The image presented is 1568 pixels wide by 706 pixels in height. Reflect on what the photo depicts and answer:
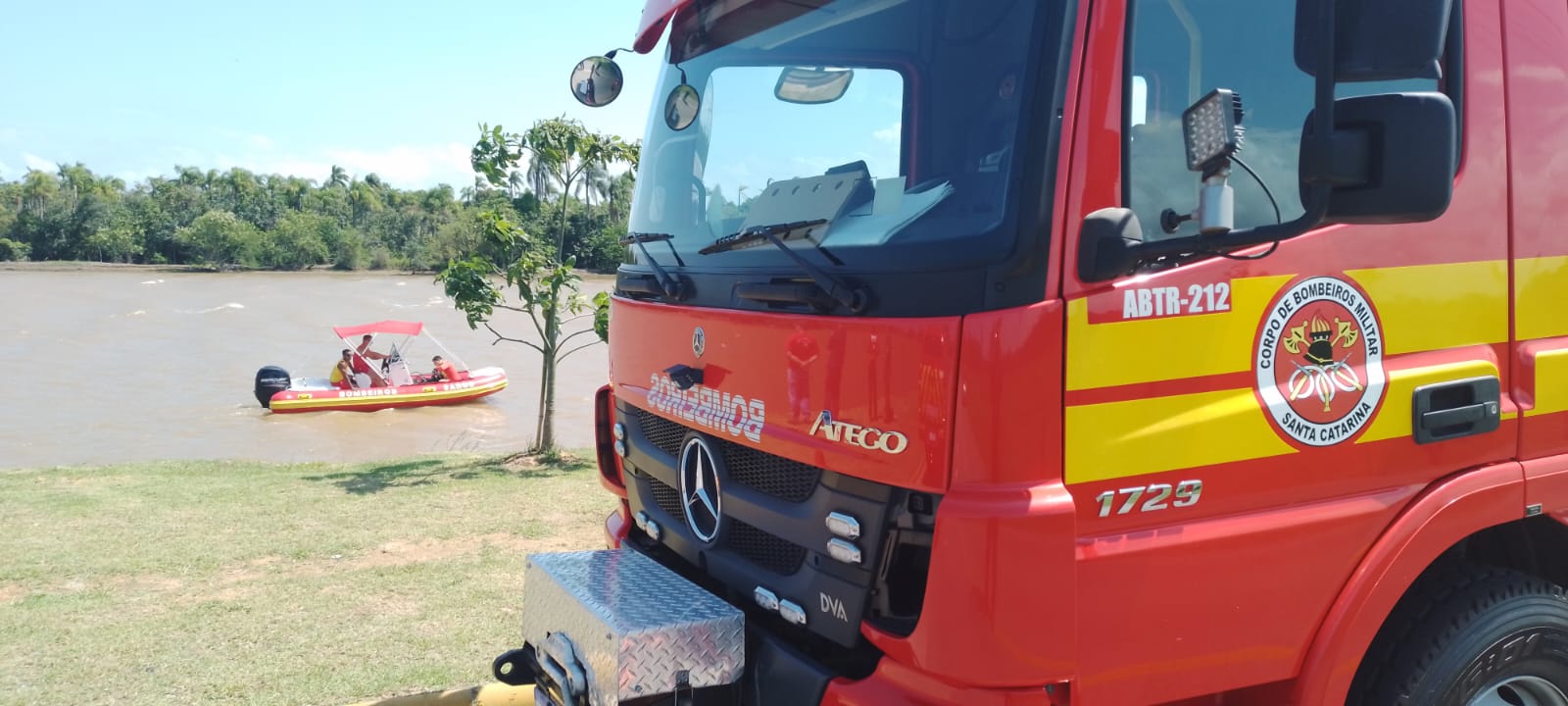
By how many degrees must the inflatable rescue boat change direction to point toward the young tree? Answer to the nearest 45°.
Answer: approximately 90° to its right

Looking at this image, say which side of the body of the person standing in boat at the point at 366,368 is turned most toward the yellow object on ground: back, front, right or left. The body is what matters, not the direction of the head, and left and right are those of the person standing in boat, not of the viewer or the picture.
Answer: right

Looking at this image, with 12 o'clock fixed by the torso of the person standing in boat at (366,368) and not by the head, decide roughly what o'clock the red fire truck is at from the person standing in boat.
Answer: The red fire truck is roughly at 3 o'clock from the person standing in boat.

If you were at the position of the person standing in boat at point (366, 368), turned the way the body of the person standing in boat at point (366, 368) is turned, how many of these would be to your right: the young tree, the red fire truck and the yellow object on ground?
3

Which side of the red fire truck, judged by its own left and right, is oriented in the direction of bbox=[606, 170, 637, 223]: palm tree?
right

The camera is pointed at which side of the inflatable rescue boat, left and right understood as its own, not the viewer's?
right

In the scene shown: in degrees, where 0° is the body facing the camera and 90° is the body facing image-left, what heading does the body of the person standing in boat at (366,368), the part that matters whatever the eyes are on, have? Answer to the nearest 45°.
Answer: approximately 270°

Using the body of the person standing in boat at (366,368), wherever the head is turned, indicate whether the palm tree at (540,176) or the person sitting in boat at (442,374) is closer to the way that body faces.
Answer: the person sitting in boat

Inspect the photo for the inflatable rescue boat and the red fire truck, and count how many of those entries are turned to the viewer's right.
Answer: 1

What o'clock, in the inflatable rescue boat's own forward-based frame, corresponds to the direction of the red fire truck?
The red fire truck is roughly at 3 o'clock from the inflatable rescue boat.
